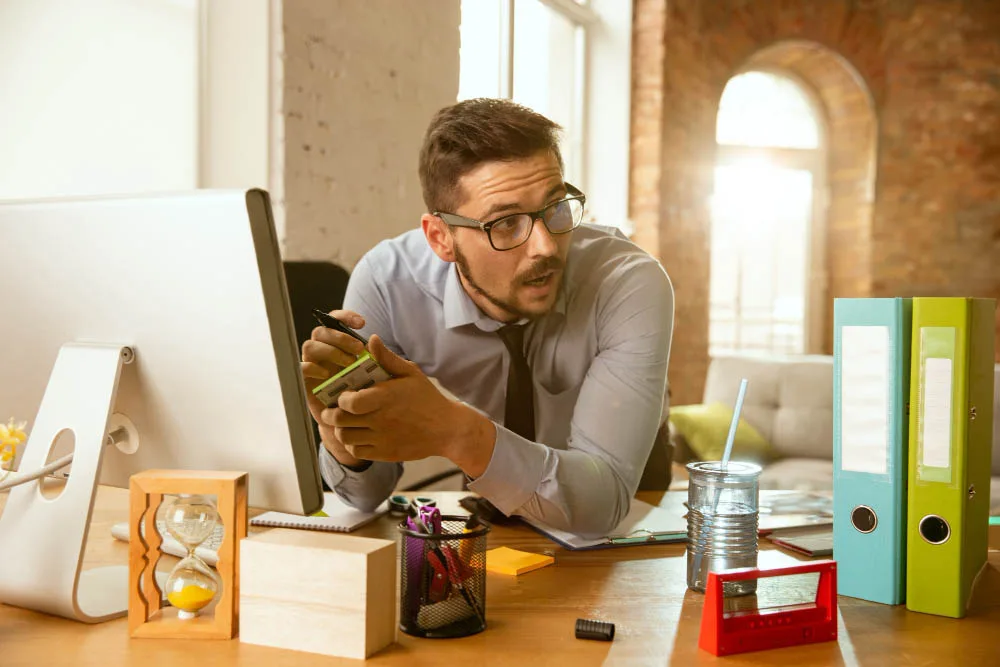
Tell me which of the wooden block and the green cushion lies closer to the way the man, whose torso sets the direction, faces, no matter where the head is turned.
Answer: the wooden block

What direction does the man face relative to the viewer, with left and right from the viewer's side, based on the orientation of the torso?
facing the viewer

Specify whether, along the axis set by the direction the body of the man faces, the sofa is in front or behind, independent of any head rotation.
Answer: behind

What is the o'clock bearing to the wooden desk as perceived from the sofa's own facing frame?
The wooden desk is roughly at 12 o'clock from the sofa.

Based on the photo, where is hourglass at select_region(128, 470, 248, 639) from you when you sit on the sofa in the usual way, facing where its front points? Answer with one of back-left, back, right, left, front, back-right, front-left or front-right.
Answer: front

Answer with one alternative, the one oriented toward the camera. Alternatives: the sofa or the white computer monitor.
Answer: the sofa

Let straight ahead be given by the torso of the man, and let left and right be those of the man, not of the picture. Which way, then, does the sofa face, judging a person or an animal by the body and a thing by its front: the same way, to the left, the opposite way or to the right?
the same way

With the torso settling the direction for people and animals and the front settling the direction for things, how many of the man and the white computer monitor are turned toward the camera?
1

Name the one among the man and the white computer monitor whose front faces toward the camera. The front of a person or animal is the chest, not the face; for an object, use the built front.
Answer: the man

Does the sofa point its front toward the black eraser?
yes

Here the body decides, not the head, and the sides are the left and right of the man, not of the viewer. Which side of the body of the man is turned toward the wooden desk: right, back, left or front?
front

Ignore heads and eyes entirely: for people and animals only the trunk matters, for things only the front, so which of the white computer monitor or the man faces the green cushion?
the white computer monitor

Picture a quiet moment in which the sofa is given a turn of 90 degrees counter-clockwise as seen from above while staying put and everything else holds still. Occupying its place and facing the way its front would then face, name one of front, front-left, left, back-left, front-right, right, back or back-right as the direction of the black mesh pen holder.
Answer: right

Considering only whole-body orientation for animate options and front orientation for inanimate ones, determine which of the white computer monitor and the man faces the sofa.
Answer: the white computer monitor

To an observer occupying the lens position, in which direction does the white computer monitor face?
facing away from the viewer and to the right of the viewer

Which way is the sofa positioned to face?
toward the camera

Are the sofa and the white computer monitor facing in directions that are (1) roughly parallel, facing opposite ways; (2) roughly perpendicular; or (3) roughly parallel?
roughly parallel, facing opposite ways

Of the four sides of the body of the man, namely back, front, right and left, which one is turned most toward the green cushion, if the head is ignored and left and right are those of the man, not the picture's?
back
